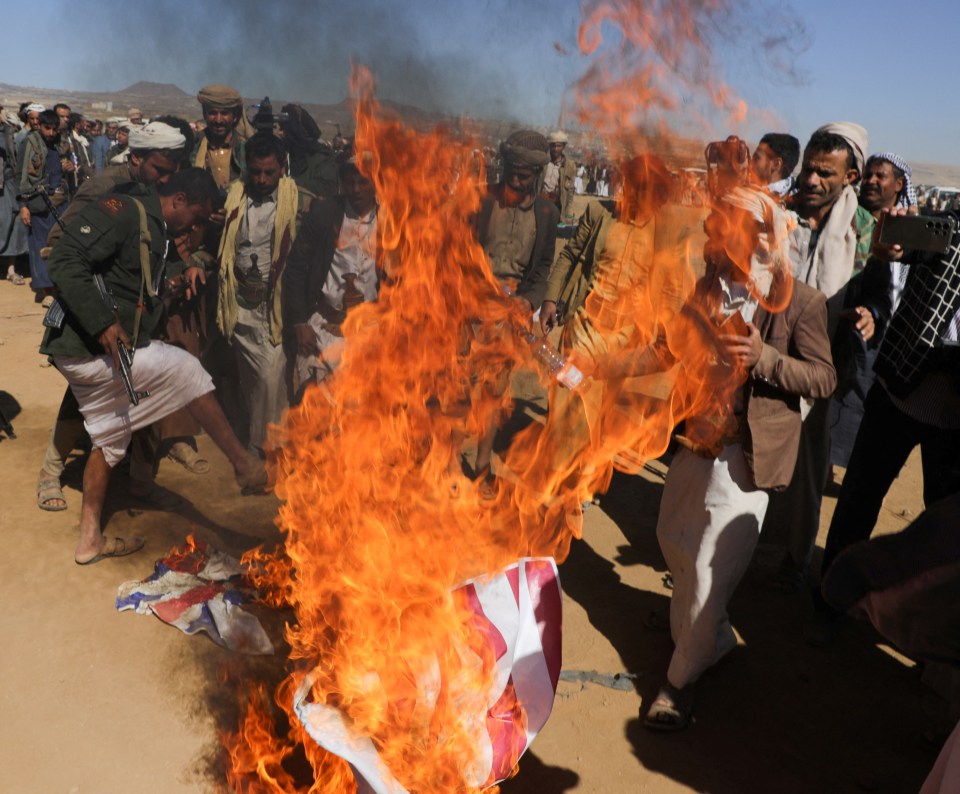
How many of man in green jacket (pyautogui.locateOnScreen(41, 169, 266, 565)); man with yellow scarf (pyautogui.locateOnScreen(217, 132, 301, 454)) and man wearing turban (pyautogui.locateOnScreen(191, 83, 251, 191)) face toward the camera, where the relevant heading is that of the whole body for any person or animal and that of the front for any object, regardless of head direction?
2

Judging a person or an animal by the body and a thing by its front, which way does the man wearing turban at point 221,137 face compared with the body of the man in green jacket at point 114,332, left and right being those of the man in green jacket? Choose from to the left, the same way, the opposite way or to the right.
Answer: to the right

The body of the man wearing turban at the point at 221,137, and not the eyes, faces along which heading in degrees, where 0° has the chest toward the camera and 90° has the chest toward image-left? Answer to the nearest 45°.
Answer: approximately 0°

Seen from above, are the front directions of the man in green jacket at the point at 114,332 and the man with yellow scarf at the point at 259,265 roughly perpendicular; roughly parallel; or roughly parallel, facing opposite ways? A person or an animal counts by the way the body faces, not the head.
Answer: roughly perpendicular

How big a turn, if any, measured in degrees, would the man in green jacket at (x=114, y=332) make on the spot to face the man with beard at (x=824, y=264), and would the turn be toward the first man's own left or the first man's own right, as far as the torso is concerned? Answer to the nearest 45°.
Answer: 0° — they already face them

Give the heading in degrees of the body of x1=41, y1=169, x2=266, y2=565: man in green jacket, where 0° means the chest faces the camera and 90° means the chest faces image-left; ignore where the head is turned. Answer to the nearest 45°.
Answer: approximately 270°

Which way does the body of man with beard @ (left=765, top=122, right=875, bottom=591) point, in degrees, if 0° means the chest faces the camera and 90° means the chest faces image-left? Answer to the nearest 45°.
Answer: approximately 45°

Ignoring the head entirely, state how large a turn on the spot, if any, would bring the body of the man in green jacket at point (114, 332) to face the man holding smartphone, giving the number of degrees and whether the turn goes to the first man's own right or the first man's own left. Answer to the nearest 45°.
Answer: approximately 45° to the first man's own right
